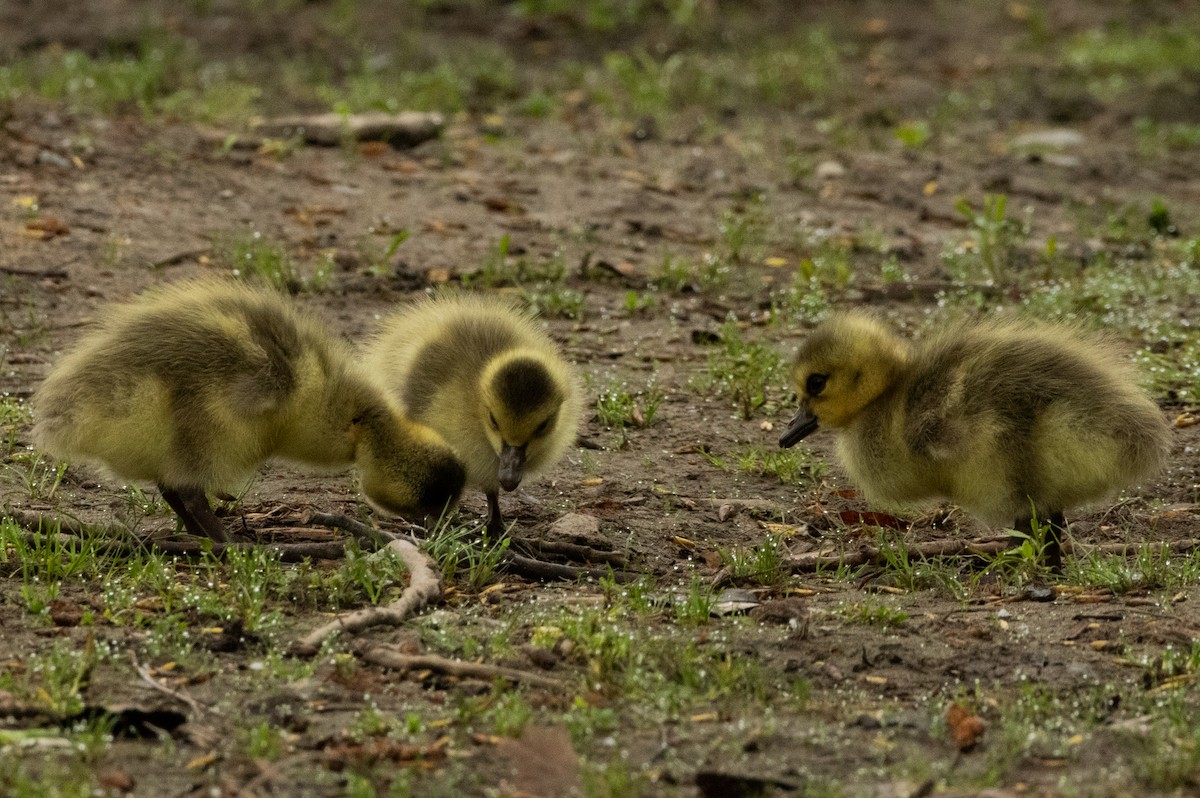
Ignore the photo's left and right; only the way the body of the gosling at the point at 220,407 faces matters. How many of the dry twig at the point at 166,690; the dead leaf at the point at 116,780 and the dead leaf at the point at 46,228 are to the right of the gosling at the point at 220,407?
2

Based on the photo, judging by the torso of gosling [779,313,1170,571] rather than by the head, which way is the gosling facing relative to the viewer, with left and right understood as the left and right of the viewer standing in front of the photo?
facing to the left of the viewer

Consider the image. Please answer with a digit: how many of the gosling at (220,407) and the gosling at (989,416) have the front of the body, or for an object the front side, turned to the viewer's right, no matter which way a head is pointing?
1

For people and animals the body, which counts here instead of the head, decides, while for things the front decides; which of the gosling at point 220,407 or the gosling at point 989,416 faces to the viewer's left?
the gosling at point 989,416

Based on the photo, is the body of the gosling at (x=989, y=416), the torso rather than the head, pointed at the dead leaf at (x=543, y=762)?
no

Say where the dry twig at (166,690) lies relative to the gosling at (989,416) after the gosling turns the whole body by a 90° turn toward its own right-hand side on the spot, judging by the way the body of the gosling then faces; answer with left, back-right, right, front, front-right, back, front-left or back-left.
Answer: back-left

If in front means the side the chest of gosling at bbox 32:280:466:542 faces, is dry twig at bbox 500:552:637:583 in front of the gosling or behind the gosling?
in front

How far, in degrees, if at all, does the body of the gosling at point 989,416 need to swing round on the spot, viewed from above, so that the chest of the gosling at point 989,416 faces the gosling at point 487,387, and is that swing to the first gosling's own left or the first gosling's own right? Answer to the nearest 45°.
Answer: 0° — it already faces it

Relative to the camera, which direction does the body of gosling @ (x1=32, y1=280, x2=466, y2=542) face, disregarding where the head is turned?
to the viewer's right

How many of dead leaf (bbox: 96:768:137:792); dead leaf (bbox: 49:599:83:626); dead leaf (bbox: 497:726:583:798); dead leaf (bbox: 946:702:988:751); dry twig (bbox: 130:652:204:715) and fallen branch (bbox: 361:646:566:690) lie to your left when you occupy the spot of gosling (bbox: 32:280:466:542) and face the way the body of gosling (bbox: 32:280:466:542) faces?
0

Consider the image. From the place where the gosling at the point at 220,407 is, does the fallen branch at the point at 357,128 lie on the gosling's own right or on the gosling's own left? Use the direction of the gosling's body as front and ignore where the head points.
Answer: on the gosling's own left

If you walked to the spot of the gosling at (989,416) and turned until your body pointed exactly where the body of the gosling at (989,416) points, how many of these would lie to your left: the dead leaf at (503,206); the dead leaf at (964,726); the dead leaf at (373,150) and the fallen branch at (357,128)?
1

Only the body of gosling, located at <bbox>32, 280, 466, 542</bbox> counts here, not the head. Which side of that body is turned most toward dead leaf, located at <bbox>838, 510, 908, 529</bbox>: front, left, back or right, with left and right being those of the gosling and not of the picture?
front

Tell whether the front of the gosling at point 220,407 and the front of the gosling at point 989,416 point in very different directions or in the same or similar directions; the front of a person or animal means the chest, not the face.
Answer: very different directions

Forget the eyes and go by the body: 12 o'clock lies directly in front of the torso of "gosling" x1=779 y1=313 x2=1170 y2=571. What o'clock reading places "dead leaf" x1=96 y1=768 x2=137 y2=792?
The dead leaf is roughly at 10 o'clock from the gosling.

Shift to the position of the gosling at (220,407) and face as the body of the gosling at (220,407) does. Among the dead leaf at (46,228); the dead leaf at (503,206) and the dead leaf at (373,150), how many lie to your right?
0

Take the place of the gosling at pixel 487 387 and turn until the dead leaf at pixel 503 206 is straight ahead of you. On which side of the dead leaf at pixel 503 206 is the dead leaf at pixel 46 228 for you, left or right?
left
